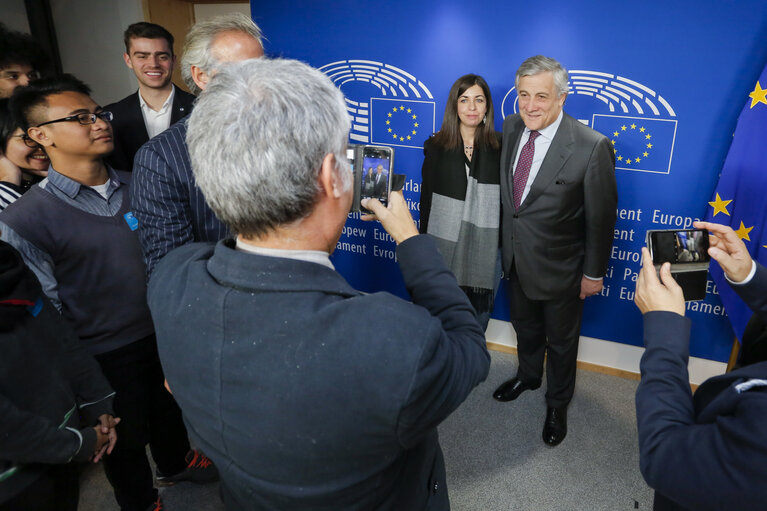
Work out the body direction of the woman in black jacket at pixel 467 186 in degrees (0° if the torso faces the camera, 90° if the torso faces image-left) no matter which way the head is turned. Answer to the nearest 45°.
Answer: approximately 0°

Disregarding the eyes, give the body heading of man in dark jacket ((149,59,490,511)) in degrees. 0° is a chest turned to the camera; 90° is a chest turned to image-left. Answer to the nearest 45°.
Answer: approximately 225°

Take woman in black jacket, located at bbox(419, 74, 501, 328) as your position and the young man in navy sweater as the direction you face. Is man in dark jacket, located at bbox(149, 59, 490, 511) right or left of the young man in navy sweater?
left

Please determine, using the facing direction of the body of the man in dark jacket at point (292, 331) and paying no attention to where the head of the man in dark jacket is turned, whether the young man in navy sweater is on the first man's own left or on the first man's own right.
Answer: on the first man's own left

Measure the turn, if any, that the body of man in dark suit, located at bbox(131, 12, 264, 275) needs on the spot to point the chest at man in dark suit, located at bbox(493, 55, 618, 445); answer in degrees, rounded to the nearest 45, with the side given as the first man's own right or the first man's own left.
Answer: approximately 45° to the first man's own left

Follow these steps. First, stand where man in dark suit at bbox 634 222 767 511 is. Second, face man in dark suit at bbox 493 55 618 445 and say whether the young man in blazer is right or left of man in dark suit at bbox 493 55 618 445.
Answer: left

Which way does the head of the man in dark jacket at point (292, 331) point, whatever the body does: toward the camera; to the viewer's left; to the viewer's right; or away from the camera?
away from the camera

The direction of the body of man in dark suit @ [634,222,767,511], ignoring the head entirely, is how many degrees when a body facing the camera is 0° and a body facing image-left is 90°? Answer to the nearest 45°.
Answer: approximately 135°

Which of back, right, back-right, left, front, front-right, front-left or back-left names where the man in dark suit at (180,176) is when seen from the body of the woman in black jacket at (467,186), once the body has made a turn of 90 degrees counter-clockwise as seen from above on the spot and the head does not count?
back-right

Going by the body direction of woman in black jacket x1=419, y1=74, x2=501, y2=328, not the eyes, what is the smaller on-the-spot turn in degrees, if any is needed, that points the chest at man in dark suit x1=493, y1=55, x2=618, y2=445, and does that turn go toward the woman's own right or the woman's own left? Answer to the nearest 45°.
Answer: approximately 45° to the woman's own left

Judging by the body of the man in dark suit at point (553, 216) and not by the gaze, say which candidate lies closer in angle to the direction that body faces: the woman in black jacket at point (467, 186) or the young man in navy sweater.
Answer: the young man in navy sweater
